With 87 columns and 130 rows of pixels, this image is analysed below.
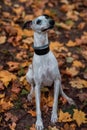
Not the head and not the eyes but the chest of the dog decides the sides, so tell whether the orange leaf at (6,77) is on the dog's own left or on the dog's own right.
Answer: on the dog's own right

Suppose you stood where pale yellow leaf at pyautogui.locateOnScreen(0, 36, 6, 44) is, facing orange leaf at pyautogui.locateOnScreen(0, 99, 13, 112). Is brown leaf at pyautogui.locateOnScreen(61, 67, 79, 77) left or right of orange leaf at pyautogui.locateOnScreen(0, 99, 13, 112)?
left

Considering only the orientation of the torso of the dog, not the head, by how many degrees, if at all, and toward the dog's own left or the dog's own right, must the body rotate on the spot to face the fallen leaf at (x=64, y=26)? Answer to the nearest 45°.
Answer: approximately 180°

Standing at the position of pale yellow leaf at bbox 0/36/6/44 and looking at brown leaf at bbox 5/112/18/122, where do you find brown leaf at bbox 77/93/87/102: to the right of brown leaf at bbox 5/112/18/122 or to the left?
left

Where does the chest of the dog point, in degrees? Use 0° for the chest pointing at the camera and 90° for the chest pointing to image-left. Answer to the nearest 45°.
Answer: approximately 0°

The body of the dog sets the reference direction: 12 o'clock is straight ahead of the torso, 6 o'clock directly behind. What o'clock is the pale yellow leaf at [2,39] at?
The pale yellow leaf is roughly at 5 o'clock from the dog.

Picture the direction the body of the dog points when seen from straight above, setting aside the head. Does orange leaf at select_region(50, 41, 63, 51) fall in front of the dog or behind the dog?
behind
